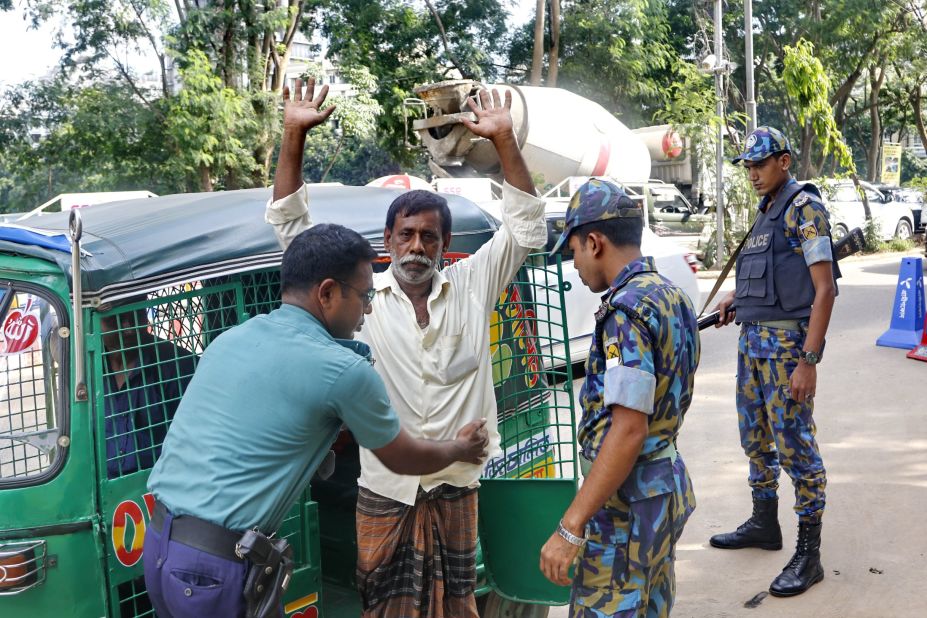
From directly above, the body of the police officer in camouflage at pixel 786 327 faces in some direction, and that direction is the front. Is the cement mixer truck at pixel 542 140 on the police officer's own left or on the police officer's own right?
on the police officer's own right

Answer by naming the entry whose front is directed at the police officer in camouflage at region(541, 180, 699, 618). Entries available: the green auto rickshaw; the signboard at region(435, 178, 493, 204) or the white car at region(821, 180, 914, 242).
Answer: the signboard

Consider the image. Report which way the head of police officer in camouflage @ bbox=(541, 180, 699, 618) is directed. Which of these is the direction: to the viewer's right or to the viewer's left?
to the viewer's left
